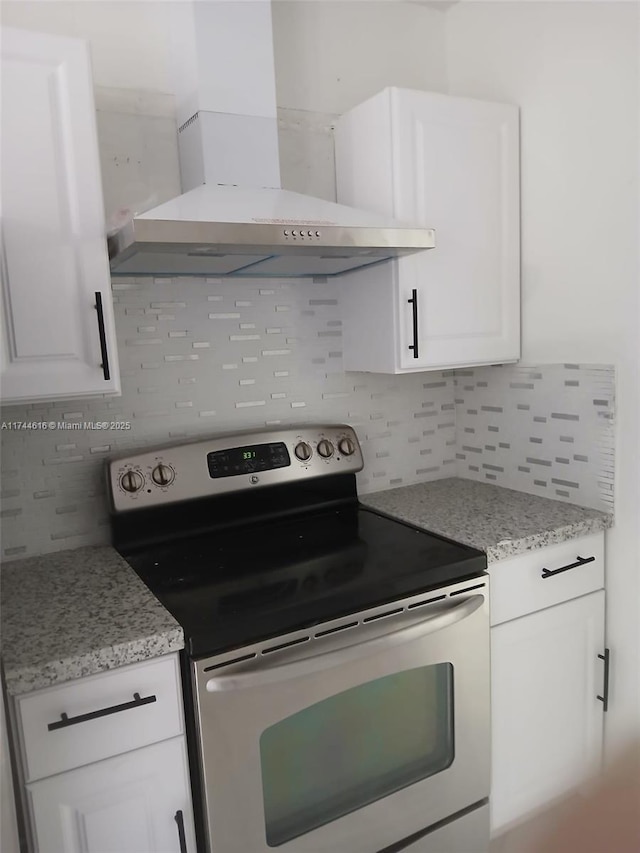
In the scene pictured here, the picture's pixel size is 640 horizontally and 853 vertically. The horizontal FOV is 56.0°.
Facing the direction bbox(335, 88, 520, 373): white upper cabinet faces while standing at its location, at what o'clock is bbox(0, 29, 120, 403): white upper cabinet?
bbox(0, 29, 120, 403): white upper cabinet is roughly at 3 o'clock from bbox(335, 88, 520, 373): white upper cabinet.

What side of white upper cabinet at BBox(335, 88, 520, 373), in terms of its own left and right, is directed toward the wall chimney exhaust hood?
right

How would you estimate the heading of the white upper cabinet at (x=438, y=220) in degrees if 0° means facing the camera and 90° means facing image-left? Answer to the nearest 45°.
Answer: approximately 315°

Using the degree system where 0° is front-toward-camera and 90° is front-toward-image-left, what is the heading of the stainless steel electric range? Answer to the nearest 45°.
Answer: approximately 315°

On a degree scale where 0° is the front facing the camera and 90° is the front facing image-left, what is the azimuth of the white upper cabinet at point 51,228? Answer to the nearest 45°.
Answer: approximately 0°
